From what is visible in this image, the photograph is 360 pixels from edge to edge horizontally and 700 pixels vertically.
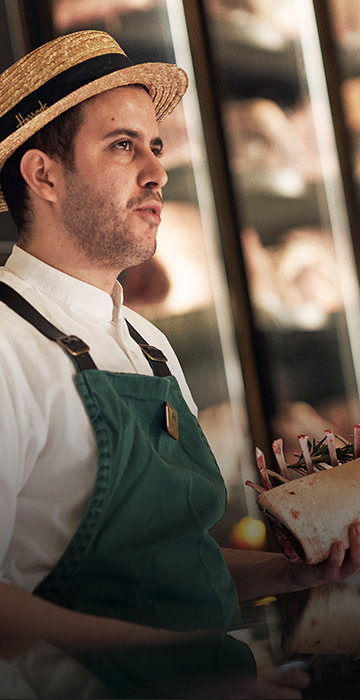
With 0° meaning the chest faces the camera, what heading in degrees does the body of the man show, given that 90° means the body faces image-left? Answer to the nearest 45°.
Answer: approximately 315°

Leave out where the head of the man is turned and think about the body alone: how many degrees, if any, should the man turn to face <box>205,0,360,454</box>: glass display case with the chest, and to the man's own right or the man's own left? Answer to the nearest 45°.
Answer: approximately 90° to the man's own left
